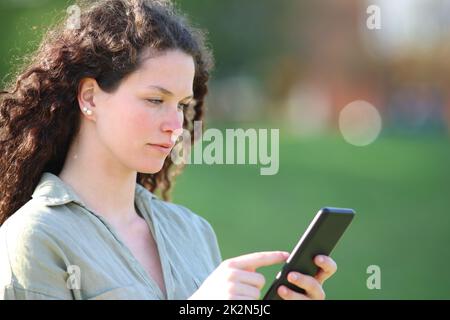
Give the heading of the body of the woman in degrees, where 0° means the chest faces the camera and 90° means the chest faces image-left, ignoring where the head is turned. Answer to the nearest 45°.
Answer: approximately 315°
